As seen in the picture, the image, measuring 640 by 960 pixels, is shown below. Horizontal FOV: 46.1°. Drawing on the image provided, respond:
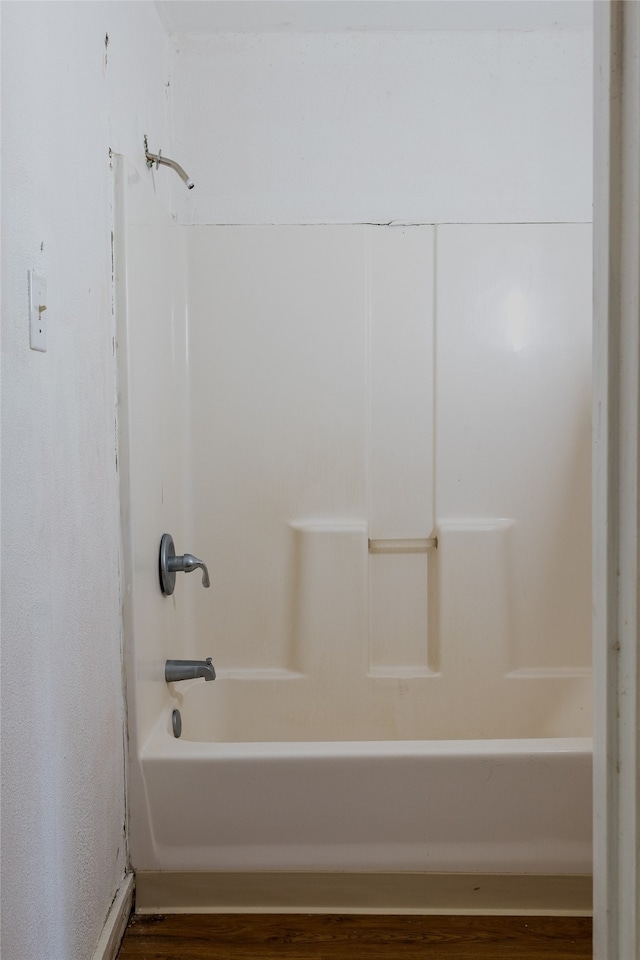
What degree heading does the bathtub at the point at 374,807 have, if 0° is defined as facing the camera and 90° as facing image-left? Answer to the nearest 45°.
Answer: approximately 0°

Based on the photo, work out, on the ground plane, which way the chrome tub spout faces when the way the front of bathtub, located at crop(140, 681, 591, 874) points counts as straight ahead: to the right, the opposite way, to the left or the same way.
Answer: to the left

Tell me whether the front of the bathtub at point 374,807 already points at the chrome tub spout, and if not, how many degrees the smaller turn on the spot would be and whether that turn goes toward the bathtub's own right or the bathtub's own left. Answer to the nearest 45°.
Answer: approximately 135° to the bathtub's own right

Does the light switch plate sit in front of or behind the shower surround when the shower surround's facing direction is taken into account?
in front

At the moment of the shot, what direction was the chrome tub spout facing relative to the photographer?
facing to the right of the viewer
